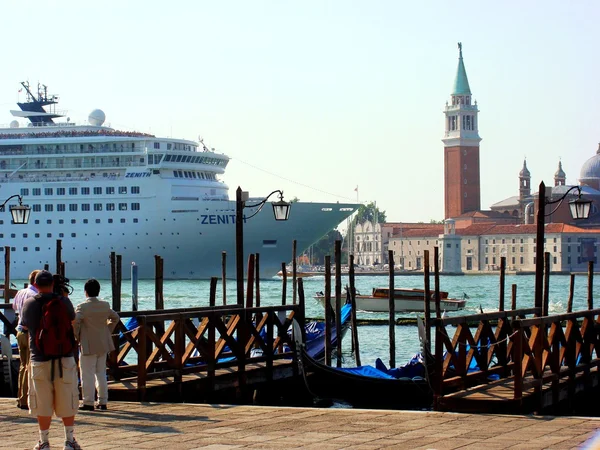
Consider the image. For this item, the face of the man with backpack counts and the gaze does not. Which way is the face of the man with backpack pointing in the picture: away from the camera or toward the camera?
away from the camera

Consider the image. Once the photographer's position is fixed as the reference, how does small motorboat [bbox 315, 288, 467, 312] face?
facing to the left of the viewer

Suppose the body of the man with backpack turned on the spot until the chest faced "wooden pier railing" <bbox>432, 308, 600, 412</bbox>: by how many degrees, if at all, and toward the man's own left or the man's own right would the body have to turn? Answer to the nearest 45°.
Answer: approximately 45° to the man's own right

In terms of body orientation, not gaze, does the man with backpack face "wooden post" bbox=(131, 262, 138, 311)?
yes

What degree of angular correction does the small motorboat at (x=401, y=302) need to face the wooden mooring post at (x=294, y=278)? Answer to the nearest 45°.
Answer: approximately 90° to its left

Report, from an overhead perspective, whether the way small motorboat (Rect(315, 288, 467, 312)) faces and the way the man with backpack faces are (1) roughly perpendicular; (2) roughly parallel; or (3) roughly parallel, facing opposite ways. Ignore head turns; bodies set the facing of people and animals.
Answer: roughly perpendicular

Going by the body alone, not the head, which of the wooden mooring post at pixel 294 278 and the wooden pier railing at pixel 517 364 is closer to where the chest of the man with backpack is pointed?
the wooden mooring post

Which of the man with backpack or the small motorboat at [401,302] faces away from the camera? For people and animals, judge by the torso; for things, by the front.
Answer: the man with backpack

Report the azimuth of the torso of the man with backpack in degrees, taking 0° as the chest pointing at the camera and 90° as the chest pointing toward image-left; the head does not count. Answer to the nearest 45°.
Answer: approximately 180°
